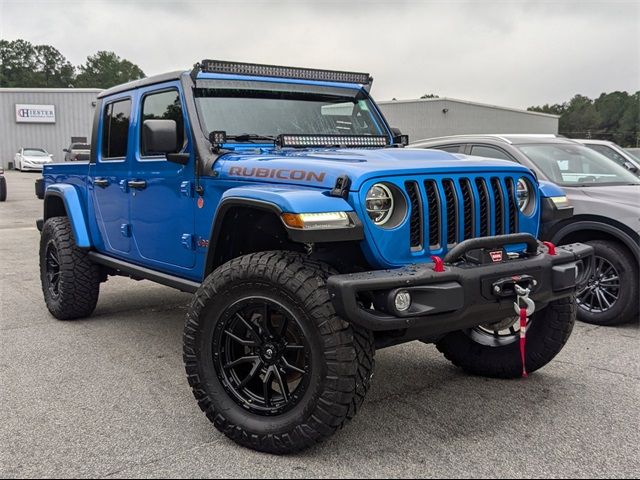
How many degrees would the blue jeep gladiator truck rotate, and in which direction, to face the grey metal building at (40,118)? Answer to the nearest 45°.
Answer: approximately 180°

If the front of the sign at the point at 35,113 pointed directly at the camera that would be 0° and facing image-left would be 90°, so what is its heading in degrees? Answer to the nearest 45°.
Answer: approximately 0°

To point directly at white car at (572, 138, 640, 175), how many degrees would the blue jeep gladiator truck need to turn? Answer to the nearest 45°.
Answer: approximately 90° to its left

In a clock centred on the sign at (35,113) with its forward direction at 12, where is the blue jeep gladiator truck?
The blue jeep gladiator truck is roughly at 12 o'clock from the sign.

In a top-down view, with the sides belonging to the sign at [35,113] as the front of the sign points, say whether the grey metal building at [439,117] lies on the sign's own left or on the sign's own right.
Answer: on the sign's own left

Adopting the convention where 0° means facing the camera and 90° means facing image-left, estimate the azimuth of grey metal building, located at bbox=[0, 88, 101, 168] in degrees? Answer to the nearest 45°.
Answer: approximately 0°
